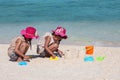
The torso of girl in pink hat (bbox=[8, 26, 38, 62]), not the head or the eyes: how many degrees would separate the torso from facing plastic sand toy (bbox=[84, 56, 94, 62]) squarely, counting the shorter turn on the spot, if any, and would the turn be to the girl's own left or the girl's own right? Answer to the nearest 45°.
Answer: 0° — they already face it

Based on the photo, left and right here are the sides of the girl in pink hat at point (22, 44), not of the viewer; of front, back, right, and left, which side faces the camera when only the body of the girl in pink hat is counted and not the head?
right
